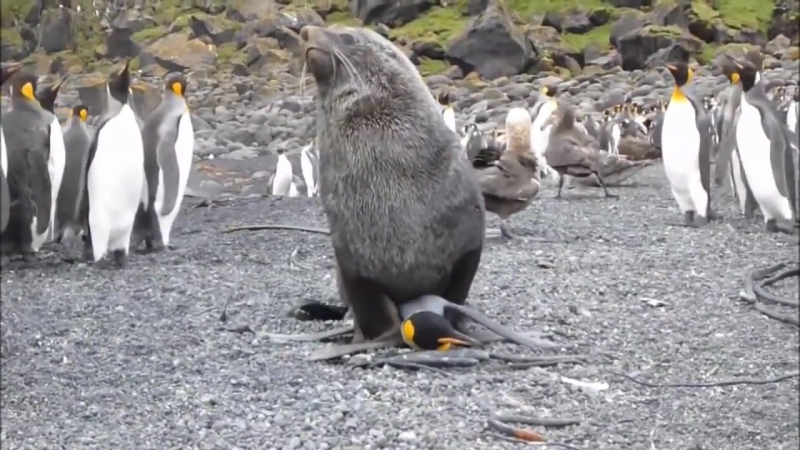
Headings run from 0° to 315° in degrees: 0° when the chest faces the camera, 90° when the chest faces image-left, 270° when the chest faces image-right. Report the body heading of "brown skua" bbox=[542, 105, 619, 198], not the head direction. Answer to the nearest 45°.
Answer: approximately 90°

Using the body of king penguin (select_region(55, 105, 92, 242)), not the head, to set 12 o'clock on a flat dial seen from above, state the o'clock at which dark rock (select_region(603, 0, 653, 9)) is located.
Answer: The dark rock is roughly at 2 o'clock from the king penguin.

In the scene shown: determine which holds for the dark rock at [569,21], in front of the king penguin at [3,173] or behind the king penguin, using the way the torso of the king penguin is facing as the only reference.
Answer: in front
